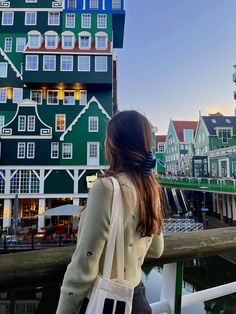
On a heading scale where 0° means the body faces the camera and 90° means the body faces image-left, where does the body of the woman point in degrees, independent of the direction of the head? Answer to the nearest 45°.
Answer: approximately 135°

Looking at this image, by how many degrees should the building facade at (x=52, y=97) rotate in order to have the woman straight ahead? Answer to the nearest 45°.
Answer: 0° — it already faces them

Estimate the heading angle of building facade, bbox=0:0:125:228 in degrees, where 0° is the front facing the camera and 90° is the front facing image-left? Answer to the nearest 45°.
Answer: approximately 0°

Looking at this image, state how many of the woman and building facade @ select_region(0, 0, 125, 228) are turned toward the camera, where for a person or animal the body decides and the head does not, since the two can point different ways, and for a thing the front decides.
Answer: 1
